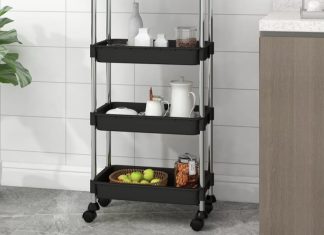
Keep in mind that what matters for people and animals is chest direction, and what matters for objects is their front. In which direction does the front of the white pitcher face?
to the viewer's left
